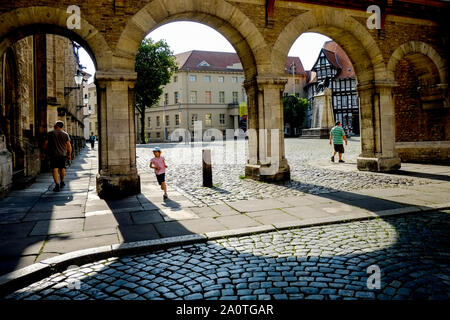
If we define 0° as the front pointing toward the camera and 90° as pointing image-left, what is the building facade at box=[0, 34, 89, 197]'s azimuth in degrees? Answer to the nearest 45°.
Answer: approximately 270°

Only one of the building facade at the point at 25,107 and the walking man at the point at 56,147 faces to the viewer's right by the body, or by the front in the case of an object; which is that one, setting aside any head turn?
the building facade

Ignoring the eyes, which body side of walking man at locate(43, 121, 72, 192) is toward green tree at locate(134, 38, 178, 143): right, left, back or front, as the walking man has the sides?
front

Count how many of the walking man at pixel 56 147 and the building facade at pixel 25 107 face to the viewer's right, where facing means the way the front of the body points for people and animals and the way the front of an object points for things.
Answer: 1

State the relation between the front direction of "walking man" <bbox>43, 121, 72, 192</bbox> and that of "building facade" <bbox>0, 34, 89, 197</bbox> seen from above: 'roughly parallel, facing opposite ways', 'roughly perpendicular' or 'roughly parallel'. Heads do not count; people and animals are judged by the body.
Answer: roughly perpendicular
